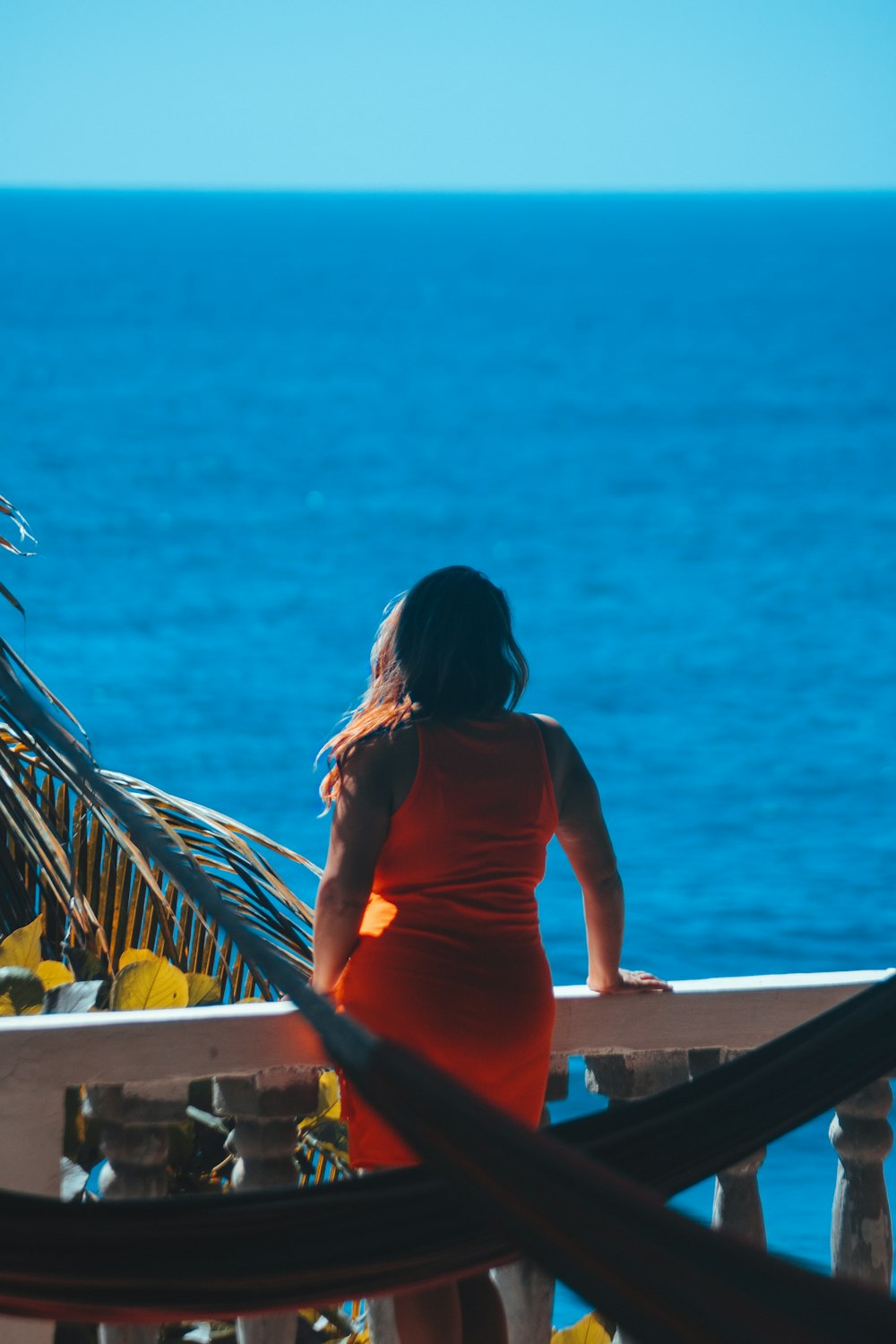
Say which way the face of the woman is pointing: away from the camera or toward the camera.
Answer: away from the camera

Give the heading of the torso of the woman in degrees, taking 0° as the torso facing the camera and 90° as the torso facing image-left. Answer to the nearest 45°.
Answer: approximately 180°
